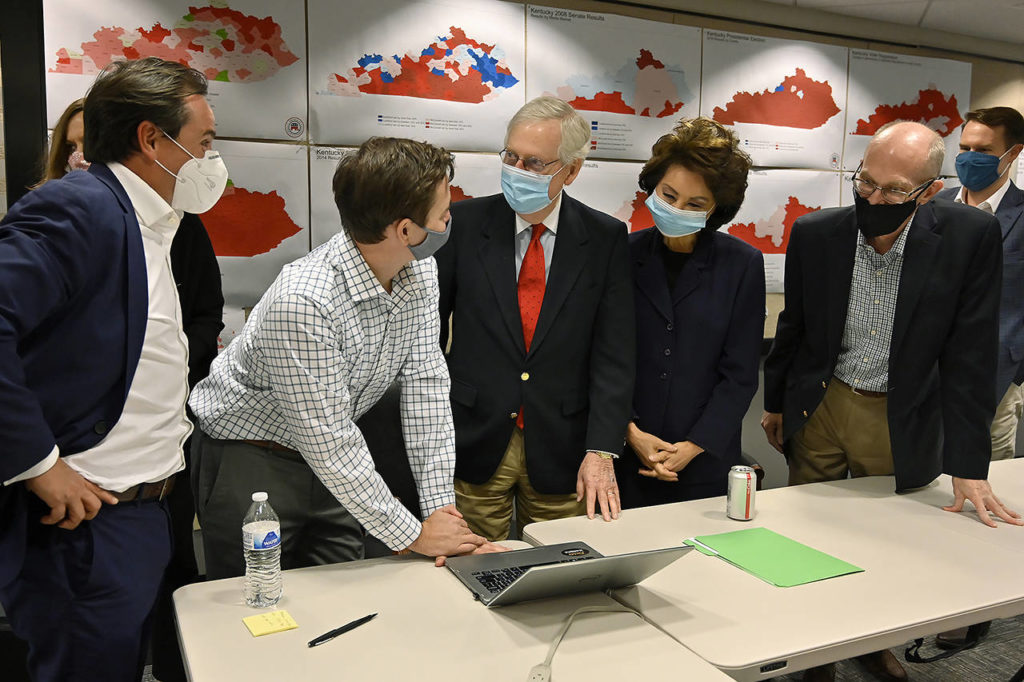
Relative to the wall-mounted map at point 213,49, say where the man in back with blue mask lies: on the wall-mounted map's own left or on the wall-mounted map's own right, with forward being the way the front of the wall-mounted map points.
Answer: on the wall-mounted map's own left

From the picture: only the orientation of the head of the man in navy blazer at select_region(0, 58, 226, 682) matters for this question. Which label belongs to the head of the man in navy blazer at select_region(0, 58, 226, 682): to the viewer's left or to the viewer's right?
to the viewer's right

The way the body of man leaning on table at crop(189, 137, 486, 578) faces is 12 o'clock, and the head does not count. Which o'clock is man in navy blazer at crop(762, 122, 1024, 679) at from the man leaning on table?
The man in navy blazer is roughly at 10 o'clock from the man leaning on table.

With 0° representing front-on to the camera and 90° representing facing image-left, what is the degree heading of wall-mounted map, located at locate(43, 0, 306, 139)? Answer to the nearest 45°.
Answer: approximately 0°

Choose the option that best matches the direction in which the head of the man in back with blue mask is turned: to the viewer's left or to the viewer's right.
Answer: to the viewer's left

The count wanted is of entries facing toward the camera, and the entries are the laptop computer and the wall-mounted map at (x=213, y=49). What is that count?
1

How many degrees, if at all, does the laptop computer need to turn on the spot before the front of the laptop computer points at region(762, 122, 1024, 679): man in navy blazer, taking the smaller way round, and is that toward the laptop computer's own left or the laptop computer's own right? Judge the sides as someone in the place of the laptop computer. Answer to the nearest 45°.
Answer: approximately 90° to the laptop computer's own right

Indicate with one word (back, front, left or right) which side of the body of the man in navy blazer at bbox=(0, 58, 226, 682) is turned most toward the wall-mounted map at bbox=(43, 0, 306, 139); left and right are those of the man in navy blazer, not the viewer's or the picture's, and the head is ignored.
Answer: left

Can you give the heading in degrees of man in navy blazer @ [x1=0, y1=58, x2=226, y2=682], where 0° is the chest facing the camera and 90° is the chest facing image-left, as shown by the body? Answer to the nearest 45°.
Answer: approximately 270°
